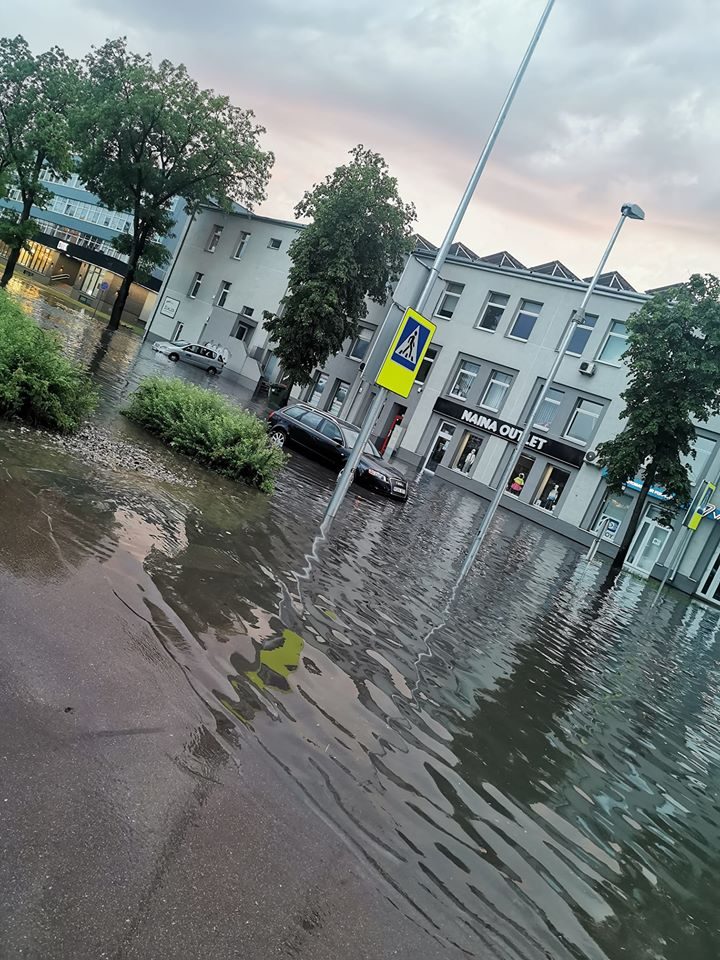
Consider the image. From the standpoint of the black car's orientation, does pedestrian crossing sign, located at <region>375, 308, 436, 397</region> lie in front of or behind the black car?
in front

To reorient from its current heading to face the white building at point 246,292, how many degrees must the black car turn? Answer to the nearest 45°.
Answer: approximately 135° to its left

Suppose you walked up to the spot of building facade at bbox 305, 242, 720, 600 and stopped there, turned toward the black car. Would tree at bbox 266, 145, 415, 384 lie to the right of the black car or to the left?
right

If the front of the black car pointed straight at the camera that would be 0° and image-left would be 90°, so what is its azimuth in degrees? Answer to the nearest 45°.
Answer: approximately 315°

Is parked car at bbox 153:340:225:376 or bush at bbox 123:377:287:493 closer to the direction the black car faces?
the bush

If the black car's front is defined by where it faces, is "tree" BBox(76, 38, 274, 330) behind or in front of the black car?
behind

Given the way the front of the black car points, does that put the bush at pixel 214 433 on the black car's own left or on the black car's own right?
on the black car's own right
